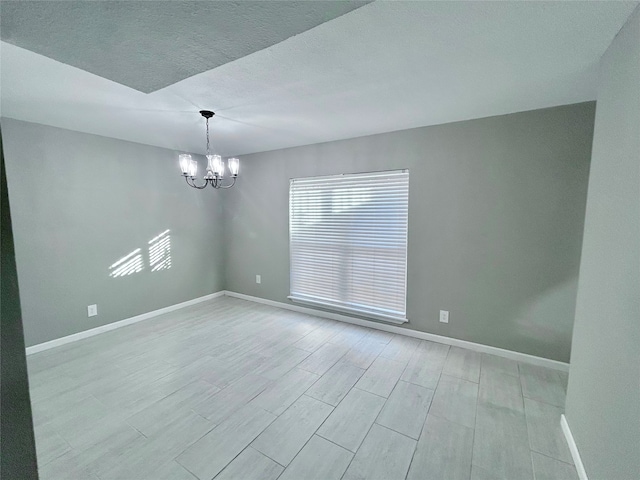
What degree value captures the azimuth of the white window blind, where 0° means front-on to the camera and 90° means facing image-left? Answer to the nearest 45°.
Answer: approximately 45°
